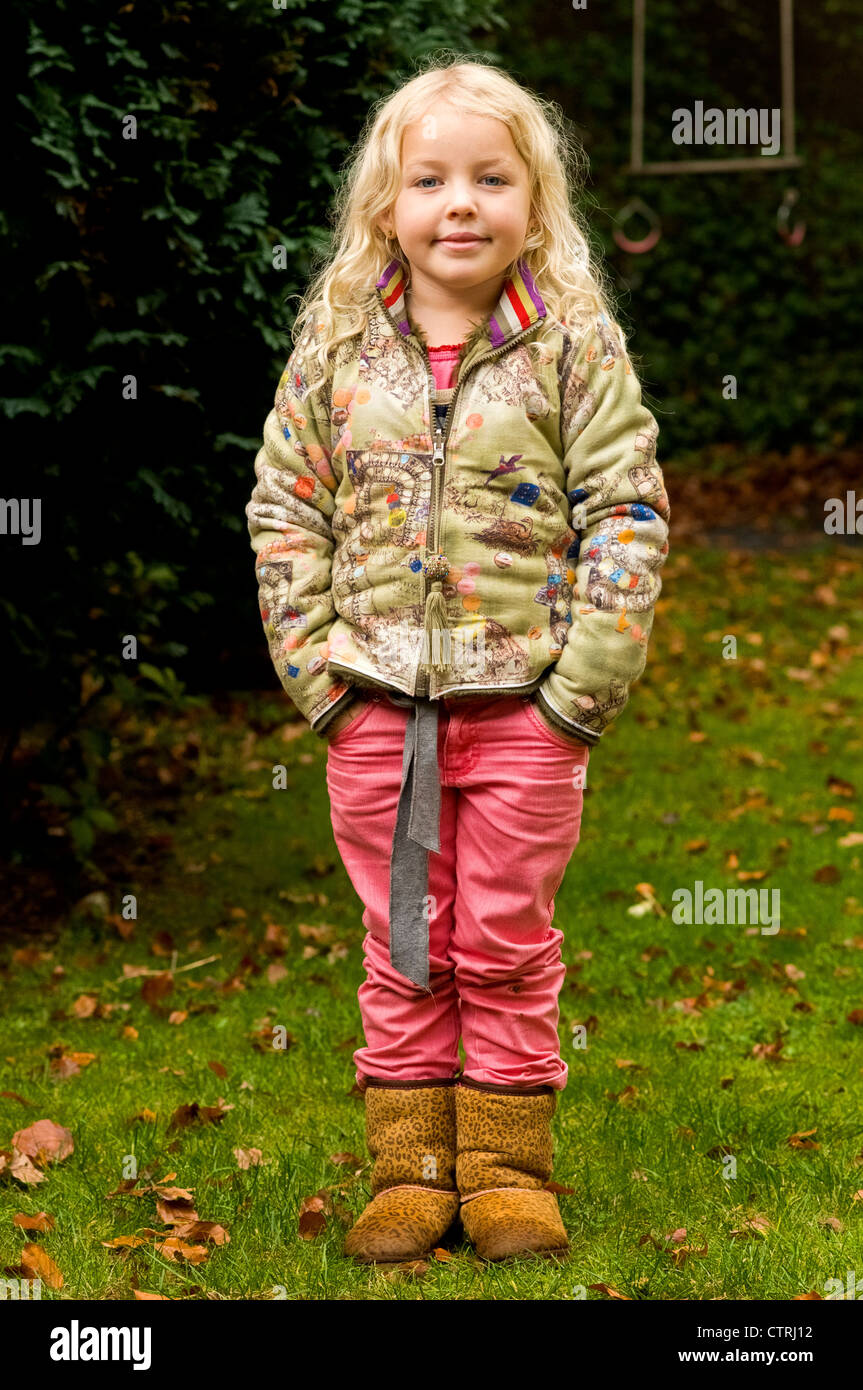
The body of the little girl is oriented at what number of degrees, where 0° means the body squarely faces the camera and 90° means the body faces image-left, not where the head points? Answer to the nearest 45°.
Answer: approximately 0°

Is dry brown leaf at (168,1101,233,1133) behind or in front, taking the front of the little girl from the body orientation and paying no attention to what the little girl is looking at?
behind

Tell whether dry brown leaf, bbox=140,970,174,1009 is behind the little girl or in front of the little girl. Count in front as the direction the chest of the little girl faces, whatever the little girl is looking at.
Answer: behind
